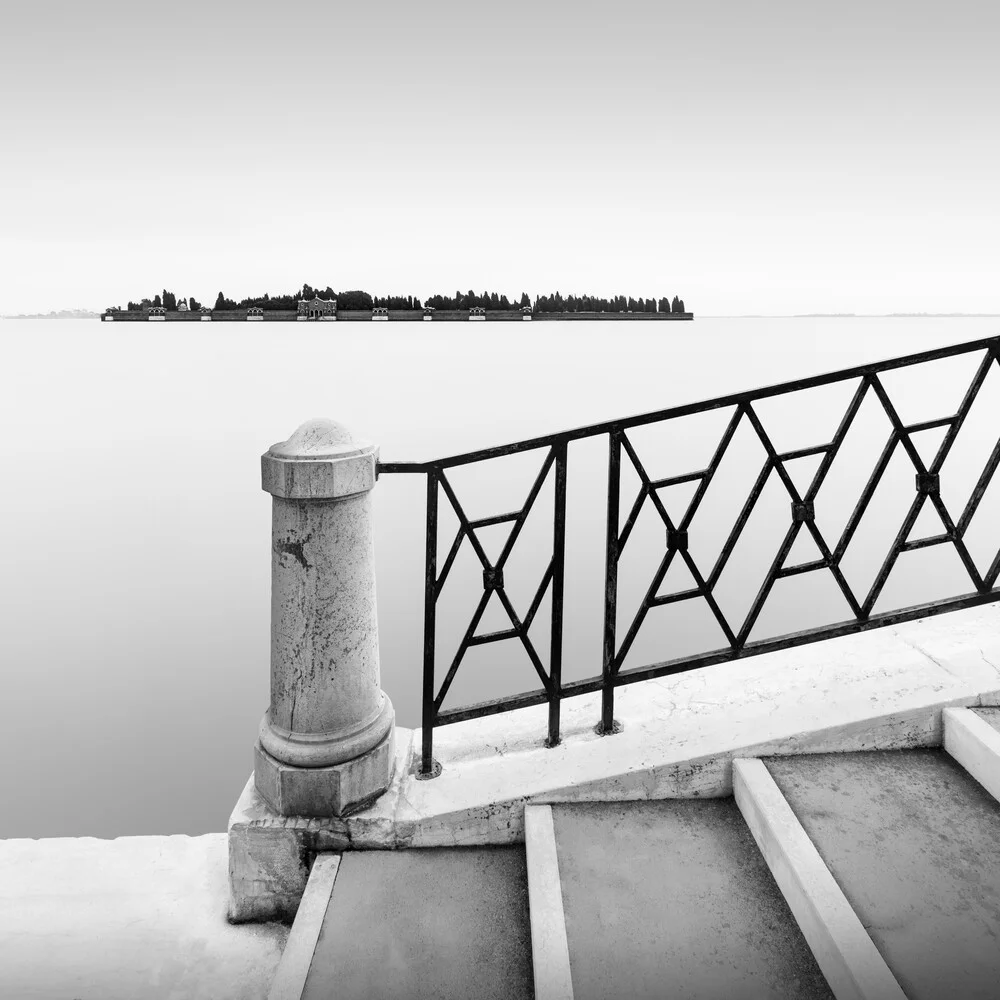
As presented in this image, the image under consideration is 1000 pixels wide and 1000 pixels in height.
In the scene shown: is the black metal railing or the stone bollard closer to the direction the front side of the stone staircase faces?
the stone bollard

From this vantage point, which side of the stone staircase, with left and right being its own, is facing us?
left

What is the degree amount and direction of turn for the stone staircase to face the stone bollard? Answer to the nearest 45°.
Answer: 0° — it already faces it
